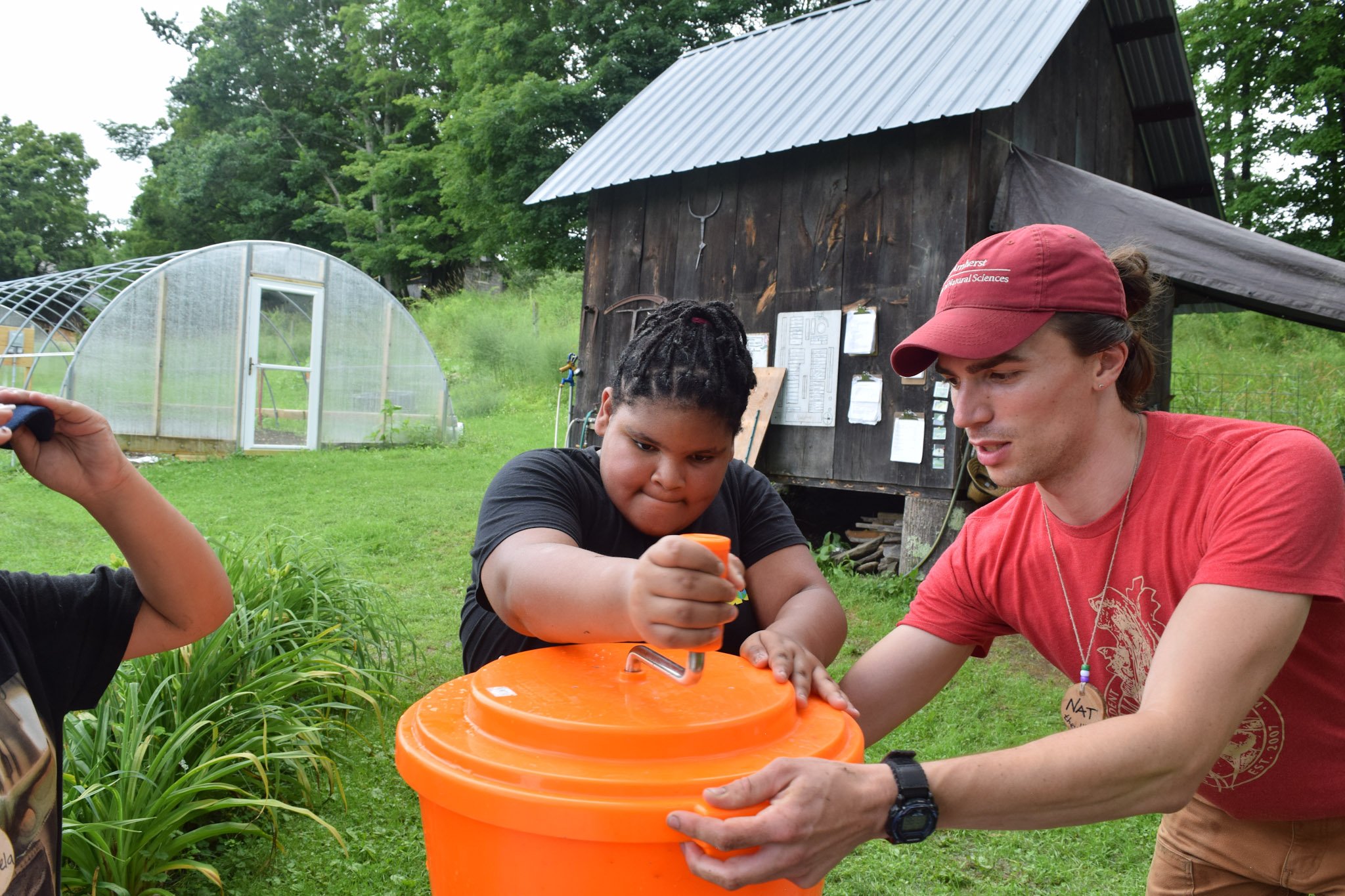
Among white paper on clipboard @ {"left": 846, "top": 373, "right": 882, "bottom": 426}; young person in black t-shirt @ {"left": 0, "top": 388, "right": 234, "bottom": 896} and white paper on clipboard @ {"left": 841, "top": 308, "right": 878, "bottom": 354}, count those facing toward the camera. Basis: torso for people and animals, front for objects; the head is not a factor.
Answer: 3

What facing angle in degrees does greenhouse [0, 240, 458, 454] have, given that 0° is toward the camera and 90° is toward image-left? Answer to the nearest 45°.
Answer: approximately 315°

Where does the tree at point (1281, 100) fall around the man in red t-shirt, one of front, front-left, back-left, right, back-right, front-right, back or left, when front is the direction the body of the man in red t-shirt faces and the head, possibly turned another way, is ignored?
back-right

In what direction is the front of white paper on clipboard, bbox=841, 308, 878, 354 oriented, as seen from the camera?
facing the viewer

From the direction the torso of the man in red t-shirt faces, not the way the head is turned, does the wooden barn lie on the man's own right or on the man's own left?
on the man's own right

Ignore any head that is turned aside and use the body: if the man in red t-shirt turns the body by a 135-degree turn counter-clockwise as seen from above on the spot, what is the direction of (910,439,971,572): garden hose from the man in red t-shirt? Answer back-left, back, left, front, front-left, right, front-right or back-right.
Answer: left

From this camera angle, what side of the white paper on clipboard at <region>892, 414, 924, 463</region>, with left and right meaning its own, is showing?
front

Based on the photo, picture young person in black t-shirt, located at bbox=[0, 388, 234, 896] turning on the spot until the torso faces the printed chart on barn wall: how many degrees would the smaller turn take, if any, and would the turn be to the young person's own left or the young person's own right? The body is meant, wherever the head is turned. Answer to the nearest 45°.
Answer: approximately 135° to the young person's own left

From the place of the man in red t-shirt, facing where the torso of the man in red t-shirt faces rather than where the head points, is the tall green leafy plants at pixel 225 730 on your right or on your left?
on your right

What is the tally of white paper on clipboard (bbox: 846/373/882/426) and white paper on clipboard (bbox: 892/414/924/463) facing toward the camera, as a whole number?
2
